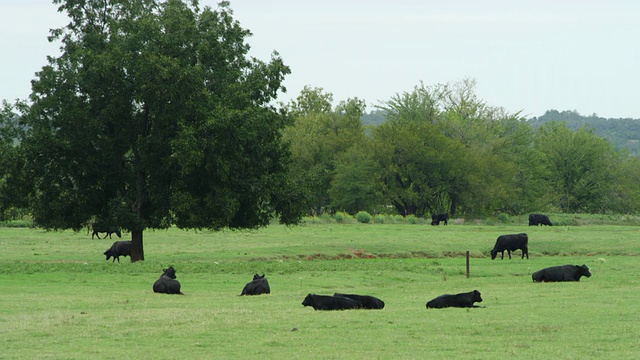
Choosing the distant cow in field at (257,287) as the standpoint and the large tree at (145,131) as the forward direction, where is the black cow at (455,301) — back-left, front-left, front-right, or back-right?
back-right

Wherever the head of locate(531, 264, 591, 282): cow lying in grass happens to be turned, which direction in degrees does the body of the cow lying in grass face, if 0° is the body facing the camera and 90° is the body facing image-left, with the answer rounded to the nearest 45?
approximately 270°

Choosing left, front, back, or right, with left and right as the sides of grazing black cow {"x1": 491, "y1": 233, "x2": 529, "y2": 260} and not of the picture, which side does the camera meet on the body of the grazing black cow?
left

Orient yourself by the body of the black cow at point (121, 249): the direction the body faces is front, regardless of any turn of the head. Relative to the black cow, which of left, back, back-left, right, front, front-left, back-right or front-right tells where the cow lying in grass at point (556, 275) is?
back-left

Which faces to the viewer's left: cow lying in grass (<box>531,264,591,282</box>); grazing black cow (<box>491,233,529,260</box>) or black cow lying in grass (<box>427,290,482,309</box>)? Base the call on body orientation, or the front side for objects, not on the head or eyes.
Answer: grazing black cow (<box>491,233,529,260</box>)

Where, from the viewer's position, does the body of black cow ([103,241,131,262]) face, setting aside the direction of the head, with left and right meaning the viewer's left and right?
facing to the left of the viewer

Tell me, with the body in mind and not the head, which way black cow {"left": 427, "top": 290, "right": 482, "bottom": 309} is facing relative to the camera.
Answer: to the viewer's right

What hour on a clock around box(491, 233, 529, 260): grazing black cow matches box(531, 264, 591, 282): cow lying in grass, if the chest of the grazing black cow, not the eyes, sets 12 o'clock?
The cow lying in grass is roughly at 9 o'clock from the grazing black cow.

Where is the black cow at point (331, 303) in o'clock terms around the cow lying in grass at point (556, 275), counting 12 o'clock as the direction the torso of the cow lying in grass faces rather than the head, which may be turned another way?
The black cow is roughly at 4 o'clock from the cow lying in grass.

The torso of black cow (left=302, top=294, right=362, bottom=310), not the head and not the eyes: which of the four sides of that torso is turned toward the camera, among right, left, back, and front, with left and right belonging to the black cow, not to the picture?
left

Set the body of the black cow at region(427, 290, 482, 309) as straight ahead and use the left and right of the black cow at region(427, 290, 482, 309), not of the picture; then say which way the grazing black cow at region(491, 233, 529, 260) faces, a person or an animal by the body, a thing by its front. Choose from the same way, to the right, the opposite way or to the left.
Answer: the opposite way

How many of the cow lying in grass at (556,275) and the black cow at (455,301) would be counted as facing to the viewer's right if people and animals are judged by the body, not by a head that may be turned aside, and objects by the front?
2

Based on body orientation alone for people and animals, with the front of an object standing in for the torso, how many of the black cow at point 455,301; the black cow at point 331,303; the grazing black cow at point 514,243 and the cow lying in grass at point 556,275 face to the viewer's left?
2
